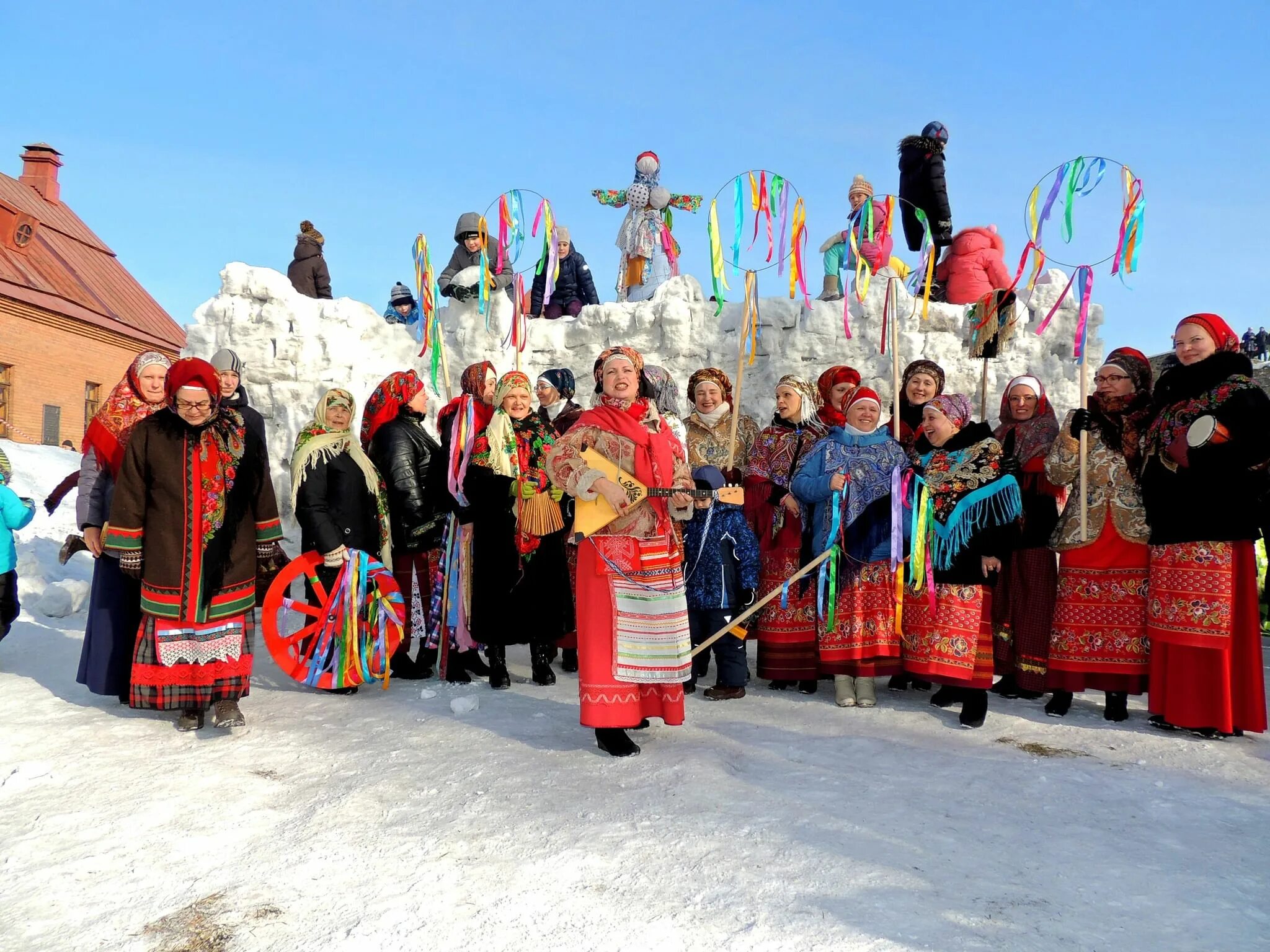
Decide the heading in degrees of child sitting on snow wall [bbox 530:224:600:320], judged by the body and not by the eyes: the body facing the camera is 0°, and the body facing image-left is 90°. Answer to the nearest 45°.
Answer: approximately 45°

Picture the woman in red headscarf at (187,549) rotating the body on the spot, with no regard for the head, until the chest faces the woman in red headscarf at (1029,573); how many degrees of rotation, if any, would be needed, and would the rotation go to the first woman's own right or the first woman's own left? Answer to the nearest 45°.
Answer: approximately 90° to the first woman's own left

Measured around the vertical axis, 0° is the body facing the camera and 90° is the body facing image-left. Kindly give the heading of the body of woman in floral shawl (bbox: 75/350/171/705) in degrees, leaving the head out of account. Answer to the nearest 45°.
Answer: approximately 315°

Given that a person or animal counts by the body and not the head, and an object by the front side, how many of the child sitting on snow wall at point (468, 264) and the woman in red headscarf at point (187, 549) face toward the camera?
2

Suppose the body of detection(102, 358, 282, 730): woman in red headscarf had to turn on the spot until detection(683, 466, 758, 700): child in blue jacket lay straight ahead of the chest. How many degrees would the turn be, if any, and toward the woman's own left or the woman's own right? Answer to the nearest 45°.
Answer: approximately 90° to the woman's own left

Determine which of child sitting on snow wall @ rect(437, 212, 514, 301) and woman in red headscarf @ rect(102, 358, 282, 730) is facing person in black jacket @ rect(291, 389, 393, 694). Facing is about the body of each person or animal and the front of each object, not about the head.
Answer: the child sitting on snow wall

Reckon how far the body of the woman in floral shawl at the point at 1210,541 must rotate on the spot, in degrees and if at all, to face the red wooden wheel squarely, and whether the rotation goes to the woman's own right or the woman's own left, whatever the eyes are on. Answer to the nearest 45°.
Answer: approximately 45° to the woman's own right

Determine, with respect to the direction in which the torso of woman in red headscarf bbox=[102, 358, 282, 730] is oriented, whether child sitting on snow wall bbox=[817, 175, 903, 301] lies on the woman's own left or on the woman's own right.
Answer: on the woman's own left
